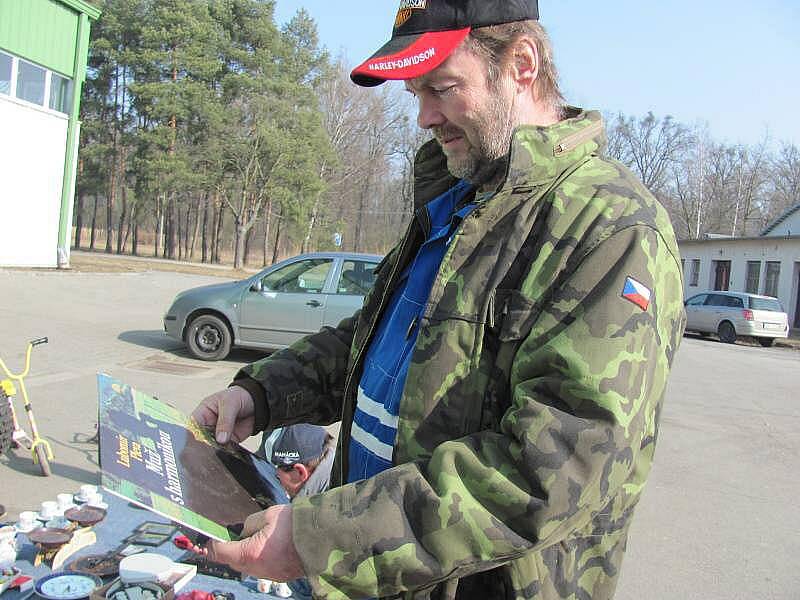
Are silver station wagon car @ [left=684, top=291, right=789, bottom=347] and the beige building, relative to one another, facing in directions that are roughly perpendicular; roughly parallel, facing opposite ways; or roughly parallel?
roughly perpendicular

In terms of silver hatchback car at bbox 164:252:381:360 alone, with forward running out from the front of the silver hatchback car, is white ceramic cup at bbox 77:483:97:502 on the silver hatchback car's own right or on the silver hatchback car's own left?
on the silver hatchback car's own left

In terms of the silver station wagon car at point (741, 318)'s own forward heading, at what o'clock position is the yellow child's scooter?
The yellow child's scooter is roughly at 8 o'clock from the silver station wagon car.

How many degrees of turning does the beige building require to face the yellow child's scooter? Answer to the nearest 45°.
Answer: approximately 45° to its left

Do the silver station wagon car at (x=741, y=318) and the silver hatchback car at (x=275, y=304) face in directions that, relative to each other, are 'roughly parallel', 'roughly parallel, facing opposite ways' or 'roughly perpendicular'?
roughly perpendicular

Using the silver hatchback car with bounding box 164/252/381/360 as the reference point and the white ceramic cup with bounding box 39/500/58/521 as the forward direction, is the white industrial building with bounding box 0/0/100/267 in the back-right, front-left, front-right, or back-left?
back-right

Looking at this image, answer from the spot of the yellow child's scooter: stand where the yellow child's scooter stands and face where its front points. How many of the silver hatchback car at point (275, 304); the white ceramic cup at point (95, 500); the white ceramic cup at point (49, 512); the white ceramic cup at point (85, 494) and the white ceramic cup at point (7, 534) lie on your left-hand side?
1

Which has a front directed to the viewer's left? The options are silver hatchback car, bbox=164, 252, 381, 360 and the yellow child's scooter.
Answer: the silver hatchback car

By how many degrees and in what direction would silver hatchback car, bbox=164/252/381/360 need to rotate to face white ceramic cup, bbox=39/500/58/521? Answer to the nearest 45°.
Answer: approximately 90° to its left

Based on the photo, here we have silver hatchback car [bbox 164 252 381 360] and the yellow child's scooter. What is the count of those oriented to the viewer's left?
1

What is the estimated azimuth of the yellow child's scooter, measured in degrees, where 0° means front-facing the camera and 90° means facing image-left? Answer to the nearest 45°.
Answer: approximately 315°

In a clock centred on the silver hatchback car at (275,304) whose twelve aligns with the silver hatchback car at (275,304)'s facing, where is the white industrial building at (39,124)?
The white industrial building is roughly at 2 o'clock from the silver hatchback car.

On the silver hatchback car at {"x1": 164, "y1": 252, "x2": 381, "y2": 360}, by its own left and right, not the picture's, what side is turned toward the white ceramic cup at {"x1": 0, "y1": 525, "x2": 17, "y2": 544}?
left

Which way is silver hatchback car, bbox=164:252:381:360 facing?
to the viewer's left

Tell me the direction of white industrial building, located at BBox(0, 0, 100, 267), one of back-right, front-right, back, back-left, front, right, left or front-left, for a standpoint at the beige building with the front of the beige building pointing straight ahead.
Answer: front
